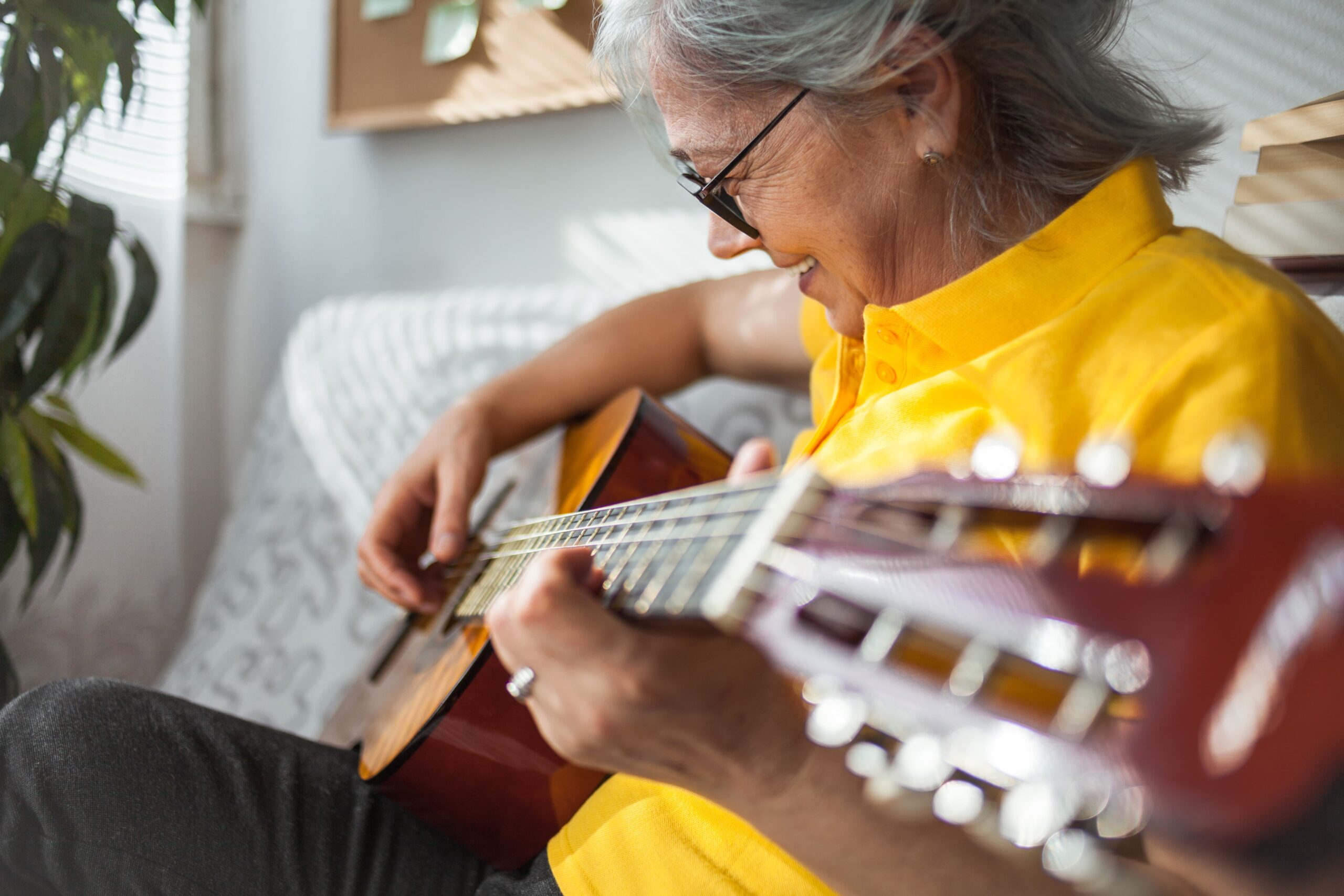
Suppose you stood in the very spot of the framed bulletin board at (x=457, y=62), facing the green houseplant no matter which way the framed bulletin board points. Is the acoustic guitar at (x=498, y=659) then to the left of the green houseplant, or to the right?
left

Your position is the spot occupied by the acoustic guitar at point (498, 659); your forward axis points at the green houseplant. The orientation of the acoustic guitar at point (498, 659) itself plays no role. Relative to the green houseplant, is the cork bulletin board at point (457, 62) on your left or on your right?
right

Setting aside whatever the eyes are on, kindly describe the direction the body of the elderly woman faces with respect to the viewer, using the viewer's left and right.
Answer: facing to the left of the viewer

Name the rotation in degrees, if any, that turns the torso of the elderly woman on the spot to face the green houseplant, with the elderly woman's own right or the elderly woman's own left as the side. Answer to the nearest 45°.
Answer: approximately 45° to the elderly woman's own right

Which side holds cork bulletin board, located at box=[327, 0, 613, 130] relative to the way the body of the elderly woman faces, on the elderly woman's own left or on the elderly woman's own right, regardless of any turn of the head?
on the elderly woman's own right
